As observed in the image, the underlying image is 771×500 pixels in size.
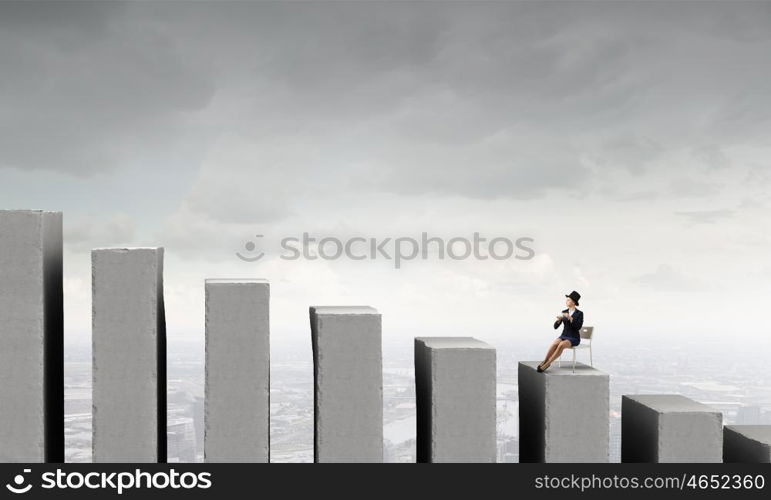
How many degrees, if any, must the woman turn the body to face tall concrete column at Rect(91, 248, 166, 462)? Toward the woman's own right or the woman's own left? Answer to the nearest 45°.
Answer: approximately 45° to the woman's own right

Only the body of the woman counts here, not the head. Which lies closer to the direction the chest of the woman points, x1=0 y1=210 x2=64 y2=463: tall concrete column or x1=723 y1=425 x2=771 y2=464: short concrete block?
the tall concrete column

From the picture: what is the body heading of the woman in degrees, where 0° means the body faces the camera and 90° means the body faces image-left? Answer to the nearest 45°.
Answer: approximately 45°

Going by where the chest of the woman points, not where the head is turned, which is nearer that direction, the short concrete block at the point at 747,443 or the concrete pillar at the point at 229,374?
the concrete pillar

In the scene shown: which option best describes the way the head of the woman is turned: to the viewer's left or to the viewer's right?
to the viewer's left

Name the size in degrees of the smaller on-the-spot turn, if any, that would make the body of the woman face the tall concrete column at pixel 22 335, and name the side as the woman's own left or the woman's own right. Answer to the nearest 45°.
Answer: approximately 45° to the woman's own right
